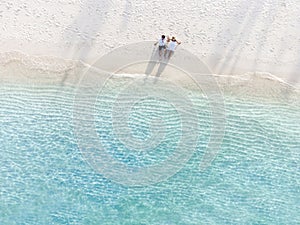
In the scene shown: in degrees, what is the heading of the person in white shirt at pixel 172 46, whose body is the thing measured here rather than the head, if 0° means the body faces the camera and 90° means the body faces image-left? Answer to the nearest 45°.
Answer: approximately 0°
